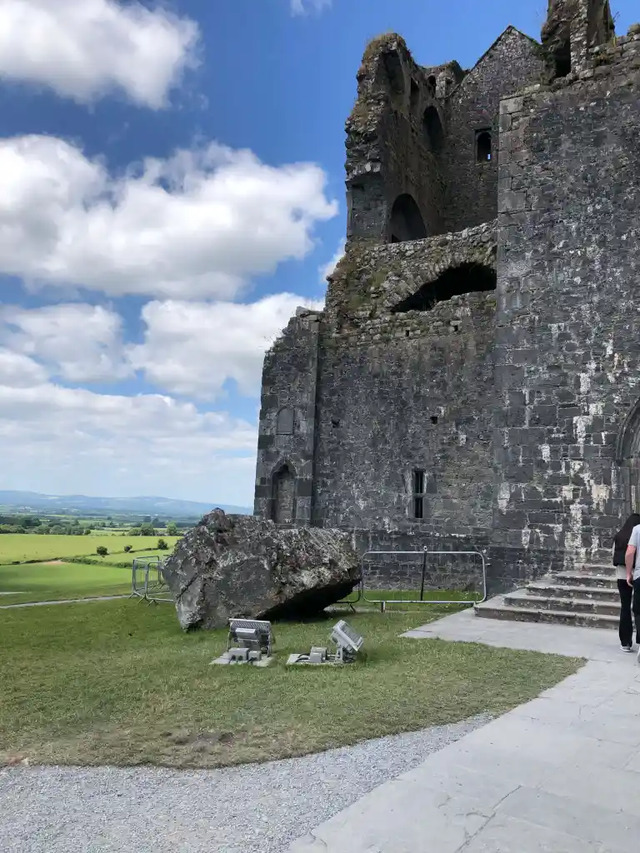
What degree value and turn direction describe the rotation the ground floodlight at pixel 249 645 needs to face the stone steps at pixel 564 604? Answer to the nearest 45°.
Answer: approximately 45° to its right

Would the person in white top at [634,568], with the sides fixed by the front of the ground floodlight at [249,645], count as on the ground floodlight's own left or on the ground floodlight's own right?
on the ground floodlight's own right

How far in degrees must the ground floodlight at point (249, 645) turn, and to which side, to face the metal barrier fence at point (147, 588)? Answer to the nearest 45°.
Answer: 0° — it already faces it

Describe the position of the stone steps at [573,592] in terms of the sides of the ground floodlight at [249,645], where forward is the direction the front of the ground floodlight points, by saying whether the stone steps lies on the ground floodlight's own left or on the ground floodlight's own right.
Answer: on the ground floodlight's own right

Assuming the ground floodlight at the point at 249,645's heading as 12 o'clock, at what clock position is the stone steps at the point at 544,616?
The stone steps is roughly at 2 o'clock from the ground floodlight.

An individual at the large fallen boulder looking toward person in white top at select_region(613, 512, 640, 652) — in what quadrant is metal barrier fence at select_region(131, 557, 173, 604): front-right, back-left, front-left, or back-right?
back-left

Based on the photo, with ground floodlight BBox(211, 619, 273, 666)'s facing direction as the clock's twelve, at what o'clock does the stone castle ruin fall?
The stone castle ruin is roughly at 1 o'clock from the ground floodlight.

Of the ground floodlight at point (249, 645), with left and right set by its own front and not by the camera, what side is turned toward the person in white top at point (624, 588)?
right

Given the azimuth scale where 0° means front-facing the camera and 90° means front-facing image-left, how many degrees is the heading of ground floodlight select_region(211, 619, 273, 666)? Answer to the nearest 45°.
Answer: approximately 180°

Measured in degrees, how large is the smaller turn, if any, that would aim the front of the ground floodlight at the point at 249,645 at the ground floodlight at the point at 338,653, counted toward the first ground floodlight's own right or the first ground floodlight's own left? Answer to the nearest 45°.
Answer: approximately 135° to the first ground floodlight's own right

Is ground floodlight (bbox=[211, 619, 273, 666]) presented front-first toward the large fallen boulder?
yes
